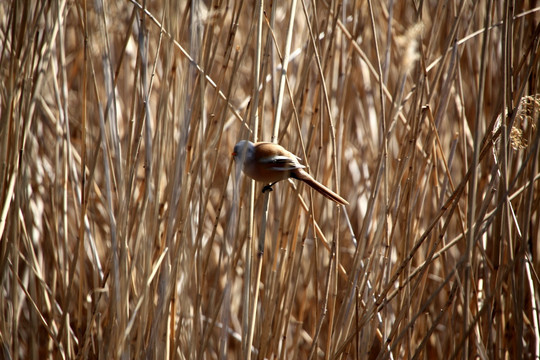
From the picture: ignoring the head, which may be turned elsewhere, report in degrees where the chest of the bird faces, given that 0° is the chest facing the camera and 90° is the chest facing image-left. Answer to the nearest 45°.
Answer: approximately 90°
